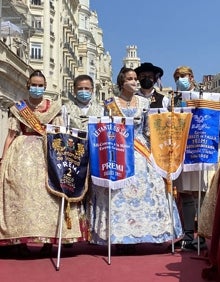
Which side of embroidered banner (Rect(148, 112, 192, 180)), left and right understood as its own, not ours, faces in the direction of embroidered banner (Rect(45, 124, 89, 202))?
right

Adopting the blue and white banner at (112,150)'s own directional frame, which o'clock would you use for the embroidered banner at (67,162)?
The embroidered banner is roughly at 3 o'clock from the blue and white banner.

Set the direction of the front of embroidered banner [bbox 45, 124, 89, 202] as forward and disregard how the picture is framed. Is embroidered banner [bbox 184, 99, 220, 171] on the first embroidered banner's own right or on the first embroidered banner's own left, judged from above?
on the first embroidered banner's own left

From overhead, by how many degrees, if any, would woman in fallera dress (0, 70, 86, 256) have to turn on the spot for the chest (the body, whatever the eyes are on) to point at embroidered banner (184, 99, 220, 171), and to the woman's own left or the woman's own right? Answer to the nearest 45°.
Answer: approximately 90° to the woman's own left

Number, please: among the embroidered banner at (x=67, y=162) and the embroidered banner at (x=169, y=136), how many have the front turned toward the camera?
2

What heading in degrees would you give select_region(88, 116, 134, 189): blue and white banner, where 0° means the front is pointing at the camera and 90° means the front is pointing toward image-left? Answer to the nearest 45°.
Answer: approximately 0°
